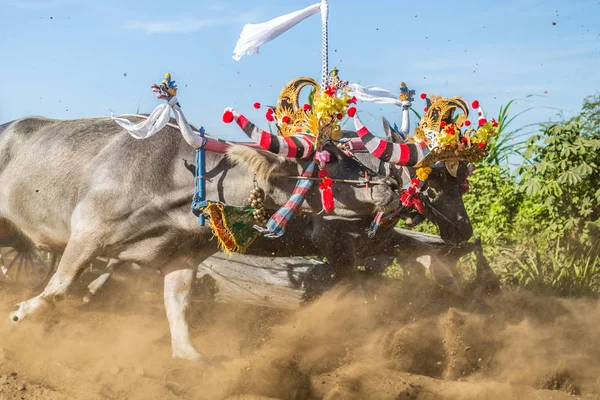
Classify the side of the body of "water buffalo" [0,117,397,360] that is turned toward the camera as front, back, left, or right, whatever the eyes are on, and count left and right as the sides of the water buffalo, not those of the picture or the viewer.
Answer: right

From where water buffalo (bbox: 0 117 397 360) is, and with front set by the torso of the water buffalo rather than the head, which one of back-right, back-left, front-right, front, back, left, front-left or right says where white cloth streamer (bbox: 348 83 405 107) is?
front-left
